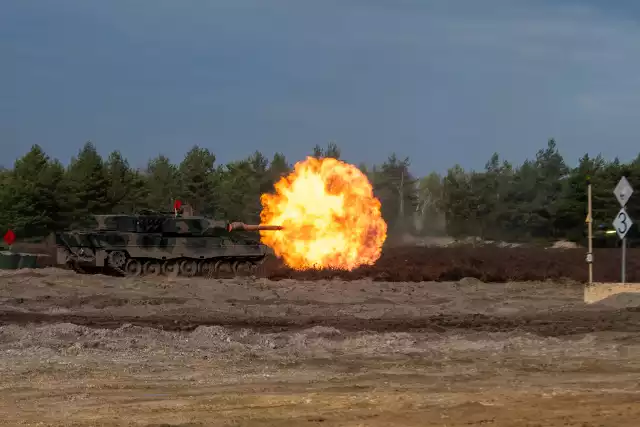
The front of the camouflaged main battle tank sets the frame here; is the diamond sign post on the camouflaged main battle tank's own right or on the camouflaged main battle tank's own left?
on the camouflaged main battle tank's own right

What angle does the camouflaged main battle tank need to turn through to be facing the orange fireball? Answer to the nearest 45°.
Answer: approximately 45° to its right

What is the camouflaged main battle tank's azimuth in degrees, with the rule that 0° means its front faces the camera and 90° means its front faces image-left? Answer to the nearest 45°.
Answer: approximately 225°

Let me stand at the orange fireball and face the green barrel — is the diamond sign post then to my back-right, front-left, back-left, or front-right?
back-left

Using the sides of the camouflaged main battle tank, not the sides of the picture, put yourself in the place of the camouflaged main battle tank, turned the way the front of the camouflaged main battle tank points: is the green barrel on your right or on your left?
on your left
